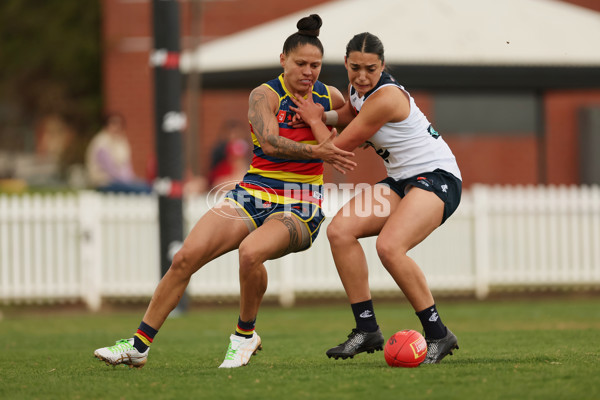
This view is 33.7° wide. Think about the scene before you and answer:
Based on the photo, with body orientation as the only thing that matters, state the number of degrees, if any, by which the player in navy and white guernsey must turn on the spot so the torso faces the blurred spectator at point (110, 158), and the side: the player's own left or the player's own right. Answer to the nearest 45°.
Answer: approximately 90° to the player's own right

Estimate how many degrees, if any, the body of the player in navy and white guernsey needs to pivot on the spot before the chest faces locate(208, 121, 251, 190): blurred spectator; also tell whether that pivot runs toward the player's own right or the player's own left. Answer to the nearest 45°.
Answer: approximately 135° to the player's own right

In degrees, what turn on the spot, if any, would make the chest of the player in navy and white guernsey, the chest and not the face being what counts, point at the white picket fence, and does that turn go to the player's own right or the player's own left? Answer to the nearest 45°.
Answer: approximately 90° to the player's own right

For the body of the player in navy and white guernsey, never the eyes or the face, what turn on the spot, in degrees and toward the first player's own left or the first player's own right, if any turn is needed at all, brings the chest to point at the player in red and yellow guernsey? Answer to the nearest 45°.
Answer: approximately 45° to the first player's own right

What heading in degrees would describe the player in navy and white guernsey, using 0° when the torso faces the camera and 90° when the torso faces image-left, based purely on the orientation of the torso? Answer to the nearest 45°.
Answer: approximately 45°

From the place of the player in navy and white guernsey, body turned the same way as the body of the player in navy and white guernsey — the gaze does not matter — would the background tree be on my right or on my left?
on my right

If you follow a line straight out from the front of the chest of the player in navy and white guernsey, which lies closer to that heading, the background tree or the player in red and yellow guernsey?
the player in red and yellow guernsey

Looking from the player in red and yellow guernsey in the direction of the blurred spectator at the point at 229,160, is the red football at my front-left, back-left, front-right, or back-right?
back-right

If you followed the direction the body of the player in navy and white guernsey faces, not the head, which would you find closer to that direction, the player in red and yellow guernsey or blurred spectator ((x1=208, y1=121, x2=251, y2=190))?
the player in red and yellow guernsey

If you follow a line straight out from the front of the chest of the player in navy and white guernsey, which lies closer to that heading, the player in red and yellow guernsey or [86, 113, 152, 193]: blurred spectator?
the player in red and yellow guernsey
